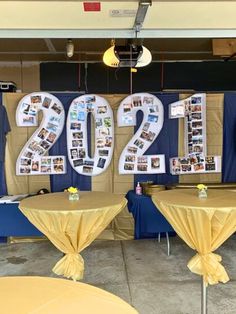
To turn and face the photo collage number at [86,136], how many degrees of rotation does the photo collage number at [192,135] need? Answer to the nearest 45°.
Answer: approximately 90° to its right

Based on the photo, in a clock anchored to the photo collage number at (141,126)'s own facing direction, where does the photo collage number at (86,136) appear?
the photo collage number at (86,136) is roughly at 3 o'clock from the photo collage number at (141,126).

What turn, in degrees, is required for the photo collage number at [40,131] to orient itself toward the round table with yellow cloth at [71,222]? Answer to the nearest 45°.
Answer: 0° — it already faces it

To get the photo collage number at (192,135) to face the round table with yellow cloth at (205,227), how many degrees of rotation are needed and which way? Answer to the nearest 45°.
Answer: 0° — it already faces it

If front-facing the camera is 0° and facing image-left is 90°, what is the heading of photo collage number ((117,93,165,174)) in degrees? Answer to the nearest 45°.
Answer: approximately 0°

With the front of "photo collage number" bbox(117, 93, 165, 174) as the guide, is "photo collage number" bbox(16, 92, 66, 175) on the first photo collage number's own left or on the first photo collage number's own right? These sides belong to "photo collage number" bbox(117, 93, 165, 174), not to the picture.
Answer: on the first photo collage number's own right

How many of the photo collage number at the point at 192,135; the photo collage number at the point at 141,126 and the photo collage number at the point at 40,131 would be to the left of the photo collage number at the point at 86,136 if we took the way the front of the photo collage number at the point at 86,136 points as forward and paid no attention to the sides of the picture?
2

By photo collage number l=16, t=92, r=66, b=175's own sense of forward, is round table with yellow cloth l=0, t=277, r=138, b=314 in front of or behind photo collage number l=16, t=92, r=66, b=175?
in front
